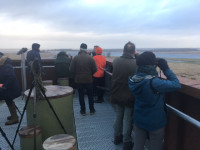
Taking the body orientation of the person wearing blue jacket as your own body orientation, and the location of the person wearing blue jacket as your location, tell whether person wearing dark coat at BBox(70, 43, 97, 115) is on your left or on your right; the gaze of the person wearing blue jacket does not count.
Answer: on your left

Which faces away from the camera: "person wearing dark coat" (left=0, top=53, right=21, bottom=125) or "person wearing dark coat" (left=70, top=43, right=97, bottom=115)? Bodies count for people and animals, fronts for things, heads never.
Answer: "person wearing dark coat" (left=70, top=43, right=97, bottom=115)

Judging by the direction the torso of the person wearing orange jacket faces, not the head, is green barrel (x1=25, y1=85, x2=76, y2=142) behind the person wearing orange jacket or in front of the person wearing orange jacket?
behind

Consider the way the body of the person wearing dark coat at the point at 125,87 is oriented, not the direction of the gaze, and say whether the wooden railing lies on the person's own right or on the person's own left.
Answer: on the person's own right

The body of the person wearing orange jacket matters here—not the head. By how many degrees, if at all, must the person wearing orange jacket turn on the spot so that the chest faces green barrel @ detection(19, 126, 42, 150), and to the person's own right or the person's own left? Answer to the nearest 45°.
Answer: approximately 180°

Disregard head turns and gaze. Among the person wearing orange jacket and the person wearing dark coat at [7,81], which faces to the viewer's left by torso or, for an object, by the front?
the person wearing dark coat

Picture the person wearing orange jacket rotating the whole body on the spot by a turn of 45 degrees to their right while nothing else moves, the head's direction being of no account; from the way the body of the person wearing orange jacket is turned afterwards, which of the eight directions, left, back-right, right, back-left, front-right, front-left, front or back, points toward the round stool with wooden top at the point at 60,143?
back-right

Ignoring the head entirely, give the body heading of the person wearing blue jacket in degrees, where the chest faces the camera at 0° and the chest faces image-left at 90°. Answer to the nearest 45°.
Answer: approximately 225°

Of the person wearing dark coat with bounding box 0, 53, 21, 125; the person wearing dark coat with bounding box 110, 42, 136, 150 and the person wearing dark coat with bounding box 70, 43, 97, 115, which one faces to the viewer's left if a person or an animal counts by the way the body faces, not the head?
the person wearing dark coat with bounding box 0, 53, 21, 125

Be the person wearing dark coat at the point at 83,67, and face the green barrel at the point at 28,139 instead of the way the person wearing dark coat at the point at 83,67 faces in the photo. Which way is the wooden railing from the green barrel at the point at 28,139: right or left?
left

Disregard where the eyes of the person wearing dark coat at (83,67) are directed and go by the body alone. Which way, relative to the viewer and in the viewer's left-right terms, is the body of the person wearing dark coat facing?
facing away from the viewer

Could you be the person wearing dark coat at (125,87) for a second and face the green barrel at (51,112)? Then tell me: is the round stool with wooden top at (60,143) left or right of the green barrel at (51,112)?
left
